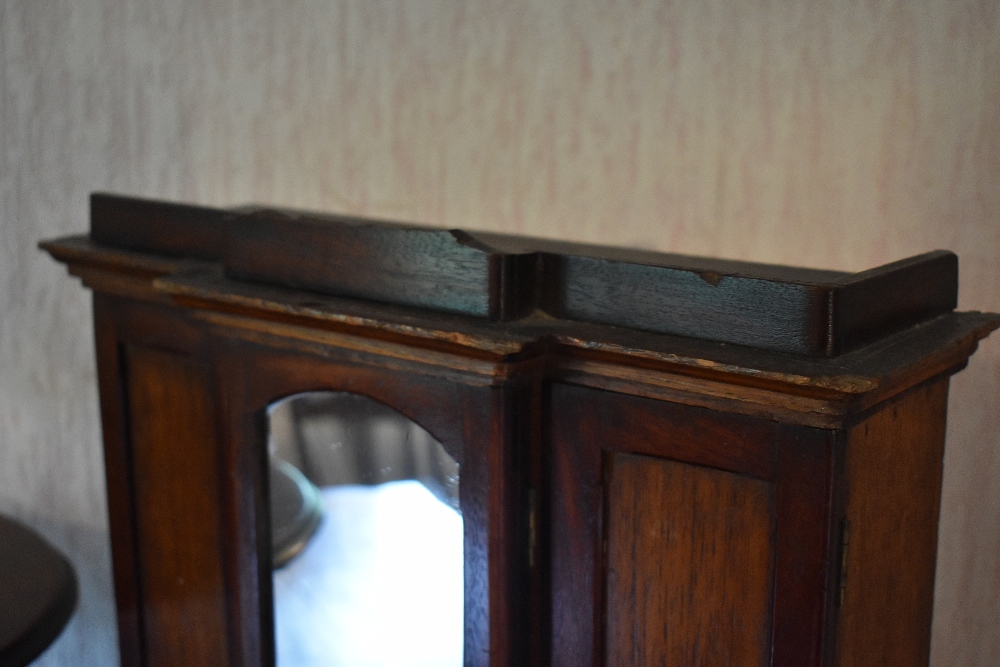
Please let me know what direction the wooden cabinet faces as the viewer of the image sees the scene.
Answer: facing the viewer and to the left of the viewer
